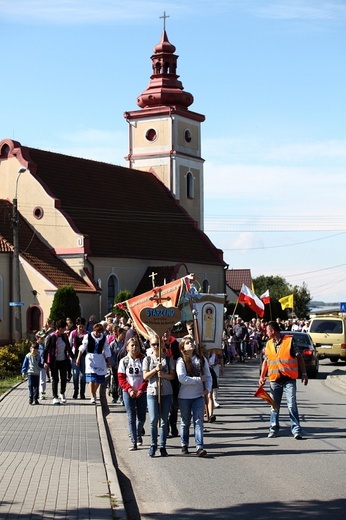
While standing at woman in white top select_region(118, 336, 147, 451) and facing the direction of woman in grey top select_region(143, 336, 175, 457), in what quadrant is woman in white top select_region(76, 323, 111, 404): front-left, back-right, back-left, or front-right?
back-left

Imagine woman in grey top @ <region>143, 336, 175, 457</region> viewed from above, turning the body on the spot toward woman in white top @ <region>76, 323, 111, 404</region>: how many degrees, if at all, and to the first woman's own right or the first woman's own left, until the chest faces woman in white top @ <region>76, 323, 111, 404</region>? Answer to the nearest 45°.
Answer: approximately 180°

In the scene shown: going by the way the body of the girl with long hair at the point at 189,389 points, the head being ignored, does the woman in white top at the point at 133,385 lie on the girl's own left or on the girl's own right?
on the girl's own right

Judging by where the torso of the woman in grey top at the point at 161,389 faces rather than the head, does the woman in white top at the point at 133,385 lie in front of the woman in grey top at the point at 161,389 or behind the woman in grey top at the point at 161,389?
behind

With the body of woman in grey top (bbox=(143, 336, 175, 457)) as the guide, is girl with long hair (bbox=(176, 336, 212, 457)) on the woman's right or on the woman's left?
on the woman's left
